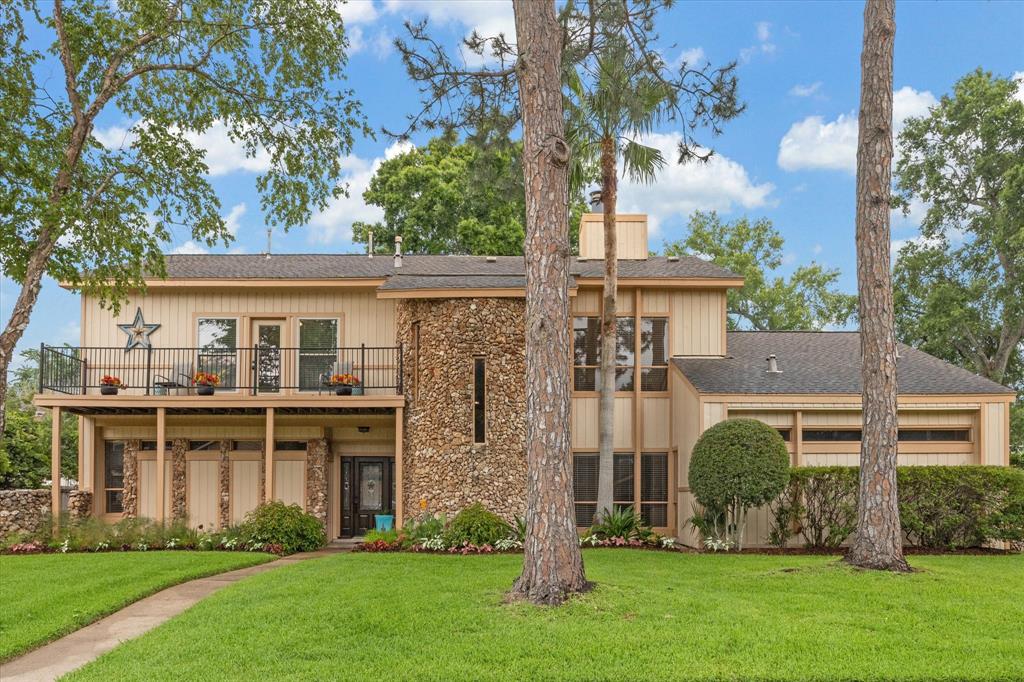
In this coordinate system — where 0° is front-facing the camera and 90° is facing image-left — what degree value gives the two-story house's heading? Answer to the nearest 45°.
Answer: approximately 0°

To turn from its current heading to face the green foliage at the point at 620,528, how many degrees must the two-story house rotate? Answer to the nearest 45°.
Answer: approximately 45° to its left
